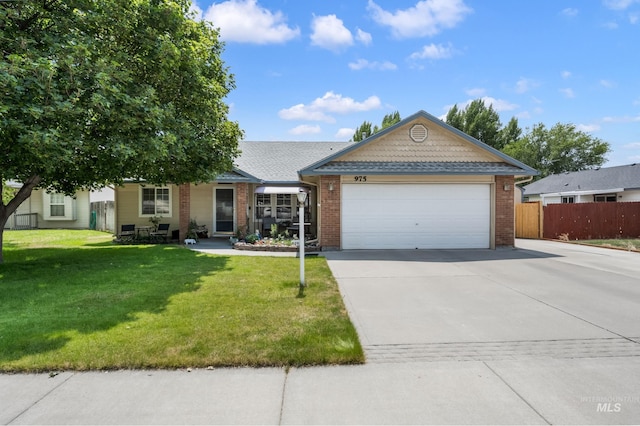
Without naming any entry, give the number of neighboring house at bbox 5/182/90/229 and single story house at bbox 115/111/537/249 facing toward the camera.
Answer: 2

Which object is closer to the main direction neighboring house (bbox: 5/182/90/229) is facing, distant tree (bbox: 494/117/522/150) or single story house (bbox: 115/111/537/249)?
the single story house

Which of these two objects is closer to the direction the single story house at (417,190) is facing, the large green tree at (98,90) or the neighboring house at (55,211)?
the large green tree

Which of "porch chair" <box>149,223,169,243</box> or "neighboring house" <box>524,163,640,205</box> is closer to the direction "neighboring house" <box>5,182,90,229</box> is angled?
the porch chair

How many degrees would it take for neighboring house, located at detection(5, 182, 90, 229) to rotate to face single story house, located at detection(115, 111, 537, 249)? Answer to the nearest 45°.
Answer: approximately 45° to its left

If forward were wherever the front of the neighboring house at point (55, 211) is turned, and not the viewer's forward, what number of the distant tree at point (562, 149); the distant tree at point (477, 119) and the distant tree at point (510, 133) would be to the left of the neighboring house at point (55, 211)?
3

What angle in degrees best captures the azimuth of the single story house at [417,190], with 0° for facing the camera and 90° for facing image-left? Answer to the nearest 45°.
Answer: approximately 0°

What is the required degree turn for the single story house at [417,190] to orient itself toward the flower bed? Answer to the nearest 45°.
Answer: approximately 90° to its right

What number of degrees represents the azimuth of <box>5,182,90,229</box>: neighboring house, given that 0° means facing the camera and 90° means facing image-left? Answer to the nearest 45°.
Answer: approximately 0°

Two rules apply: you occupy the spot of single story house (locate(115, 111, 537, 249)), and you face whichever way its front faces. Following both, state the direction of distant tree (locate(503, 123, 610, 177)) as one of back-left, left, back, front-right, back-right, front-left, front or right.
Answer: back-left
